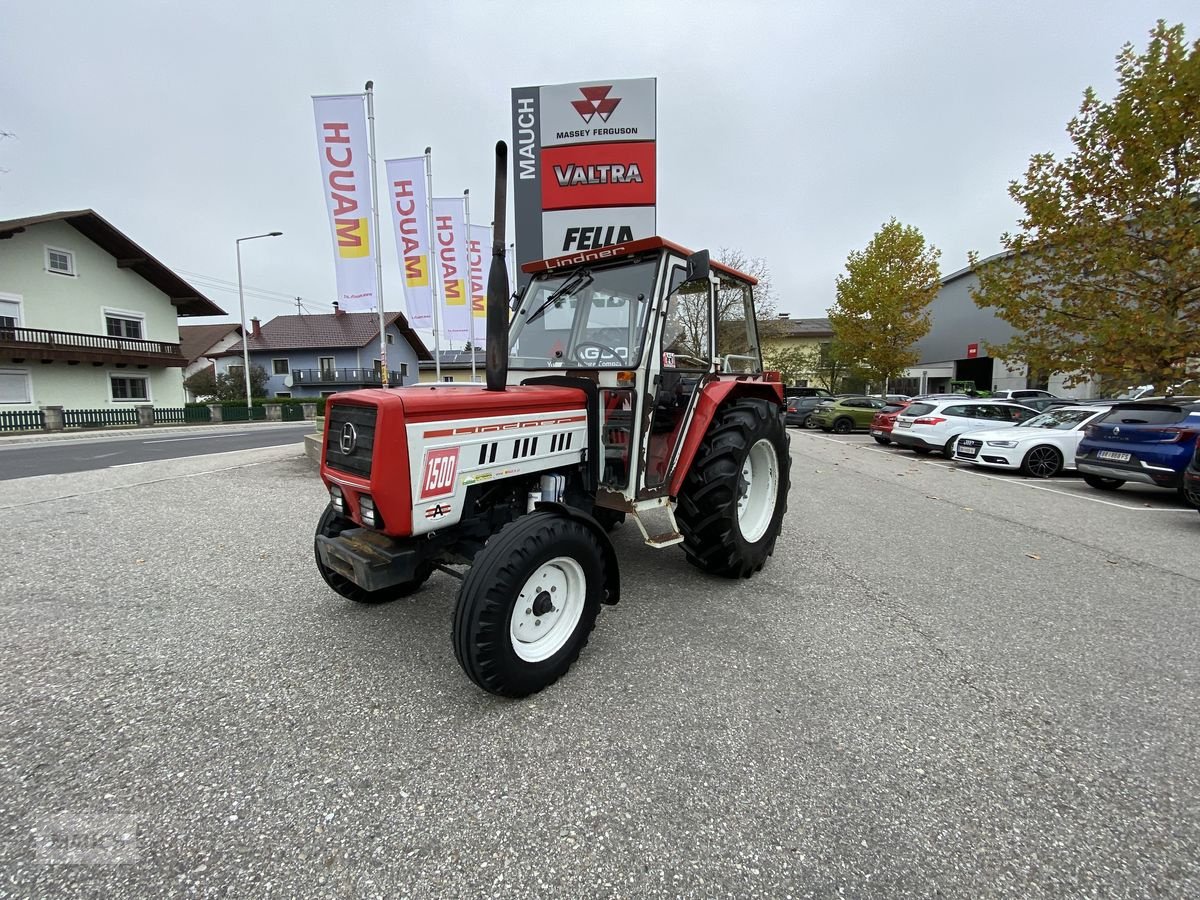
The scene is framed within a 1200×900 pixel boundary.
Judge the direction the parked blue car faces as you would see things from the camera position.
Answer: facing away from the viewer and to the right of the viewer

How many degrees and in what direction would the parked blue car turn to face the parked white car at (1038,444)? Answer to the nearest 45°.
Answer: approximately 90° to its left

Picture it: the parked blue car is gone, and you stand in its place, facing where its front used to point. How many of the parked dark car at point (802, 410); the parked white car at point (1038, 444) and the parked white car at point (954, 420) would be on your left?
3

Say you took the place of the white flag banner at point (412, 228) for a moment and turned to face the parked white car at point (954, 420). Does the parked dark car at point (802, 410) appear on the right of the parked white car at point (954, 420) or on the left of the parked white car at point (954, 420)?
left

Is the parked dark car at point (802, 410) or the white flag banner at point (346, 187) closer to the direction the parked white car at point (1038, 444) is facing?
the white flag banner
